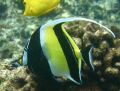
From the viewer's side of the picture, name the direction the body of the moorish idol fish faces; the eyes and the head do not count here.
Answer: to the viewer's left

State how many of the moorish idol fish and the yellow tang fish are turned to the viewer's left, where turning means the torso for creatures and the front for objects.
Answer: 2

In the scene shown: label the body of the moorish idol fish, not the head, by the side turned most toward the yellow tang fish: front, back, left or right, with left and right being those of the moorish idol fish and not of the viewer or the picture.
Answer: right

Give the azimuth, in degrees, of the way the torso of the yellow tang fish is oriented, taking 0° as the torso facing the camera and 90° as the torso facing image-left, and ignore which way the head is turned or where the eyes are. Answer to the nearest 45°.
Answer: approximately 90°

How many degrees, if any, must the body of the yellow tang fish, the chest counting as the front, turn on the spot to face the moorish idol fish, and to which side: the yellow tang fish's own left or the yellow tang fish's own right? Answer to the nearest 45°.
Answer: approximately 90° to the yellow tang fish's own left
